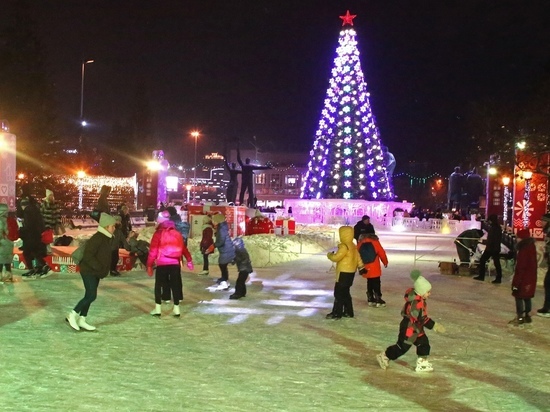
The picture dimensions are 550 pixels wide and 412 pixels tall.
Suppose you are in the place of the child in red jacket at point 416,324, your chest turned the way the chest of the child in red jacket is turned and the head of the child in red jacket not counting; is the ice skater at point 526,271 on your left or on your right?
on your left

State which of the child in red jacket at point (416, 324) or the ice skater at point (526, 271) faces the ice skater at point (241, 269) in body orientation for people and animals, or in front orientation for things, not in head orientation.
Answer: the ice skater at point (526, 271)

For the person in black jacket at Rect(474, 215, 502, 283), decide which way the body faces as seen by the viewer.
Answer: to the viewer's left

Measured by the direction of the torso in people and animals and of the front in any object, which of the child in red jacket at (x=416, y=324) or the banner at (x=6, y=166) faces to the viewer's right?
the child in red jacket

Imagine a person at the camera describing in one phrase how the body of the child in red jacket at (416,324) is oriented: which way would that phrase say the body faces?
to the viewer's right

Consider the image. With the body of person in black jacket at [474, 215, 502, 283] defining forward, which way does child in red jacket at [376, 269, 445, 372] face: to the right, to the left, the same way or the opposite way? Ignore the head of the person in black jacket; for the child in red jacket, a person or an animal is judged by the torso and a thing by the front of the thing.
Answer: the opposite way

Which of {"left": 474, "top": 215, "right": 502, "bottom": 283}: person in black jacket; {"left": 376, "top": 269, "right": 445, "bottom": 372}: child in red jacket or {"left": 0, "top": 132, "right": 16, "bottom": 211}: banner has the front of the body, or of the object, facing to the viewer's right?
the child in red jacket

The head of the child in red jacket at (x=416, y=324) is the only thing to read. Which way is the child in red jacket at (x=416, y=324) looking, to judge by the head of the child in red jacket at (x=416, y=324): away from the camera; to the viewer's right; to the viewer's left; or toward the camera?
to the viewer's right

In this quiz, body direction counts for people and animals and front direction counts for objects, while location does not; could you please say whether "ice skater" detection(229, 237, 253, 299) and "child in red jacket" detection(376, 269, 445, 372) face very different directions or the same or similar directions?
very different directions
